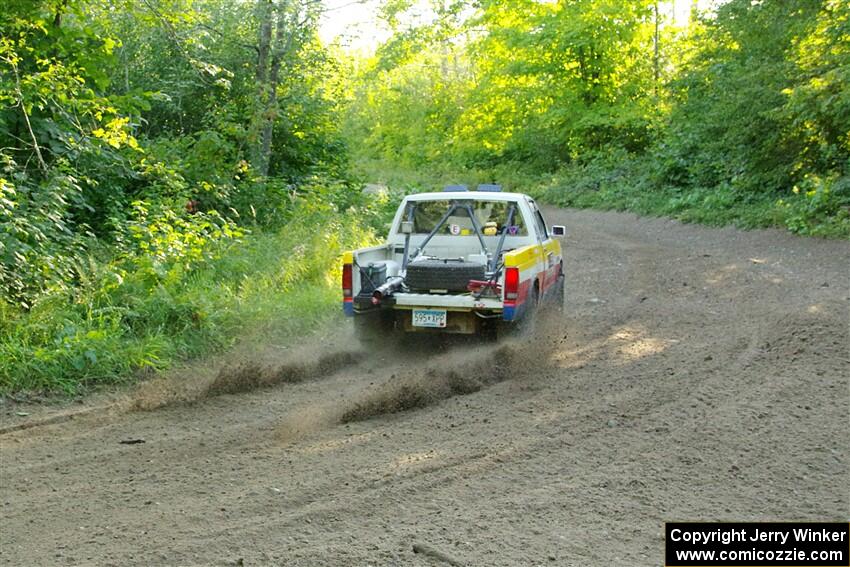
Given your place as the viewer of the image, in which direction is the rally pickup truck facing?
facing away from the viewer

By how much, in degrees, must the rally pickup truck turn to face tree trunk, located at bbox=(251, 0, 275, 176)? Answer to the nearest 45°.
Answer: approximately 45° to its left

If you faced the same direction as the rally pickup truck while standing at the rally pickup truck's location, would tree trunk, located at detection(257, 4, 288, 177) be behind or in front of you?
in front
